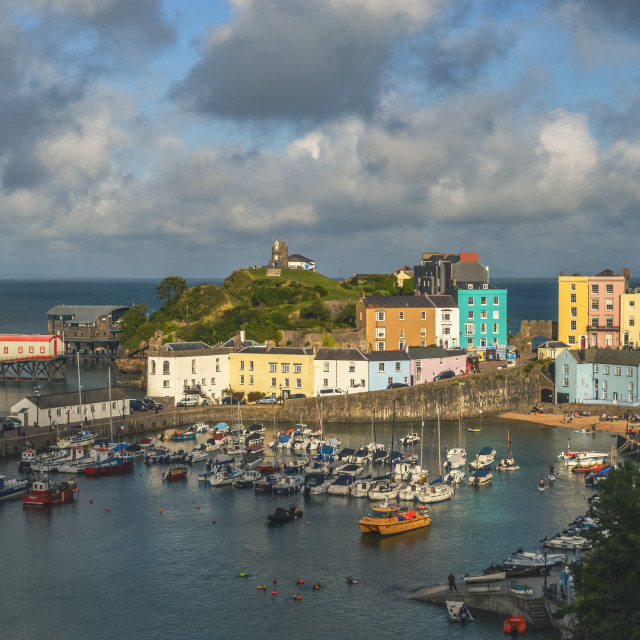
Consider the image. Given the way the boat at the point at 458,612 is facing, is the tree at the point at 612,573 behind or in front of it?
behind

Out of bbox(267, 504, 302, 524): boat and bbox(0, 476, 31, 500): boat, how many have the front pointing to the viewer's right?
1

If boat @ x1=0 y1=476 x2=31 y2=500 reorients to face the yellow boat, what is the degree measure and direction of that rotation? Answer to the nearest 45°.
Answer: approximately 45° to its right

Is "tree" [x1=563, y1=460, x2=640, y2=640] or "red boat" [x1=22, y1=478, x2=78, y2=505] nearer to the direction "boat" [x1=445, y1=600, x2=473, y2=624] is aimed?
the red boat

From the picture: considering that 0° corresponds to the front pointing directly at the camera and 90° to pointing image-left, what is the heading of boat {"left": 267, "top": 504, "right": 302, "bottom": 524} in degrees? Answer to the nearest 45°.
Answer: approximately 45°

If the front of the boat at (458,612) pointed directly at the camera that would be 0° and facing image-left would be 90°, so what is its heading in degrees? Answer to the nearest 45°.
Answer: approximately 135°

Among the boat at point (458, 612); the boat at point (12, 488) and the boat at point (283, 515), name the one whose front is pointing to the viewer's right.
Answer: the boat at point (12, 488)

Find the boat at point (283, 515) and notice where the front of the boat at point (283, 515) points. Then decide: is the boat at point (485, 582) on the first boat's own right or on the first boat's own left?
on the first boat's own left
